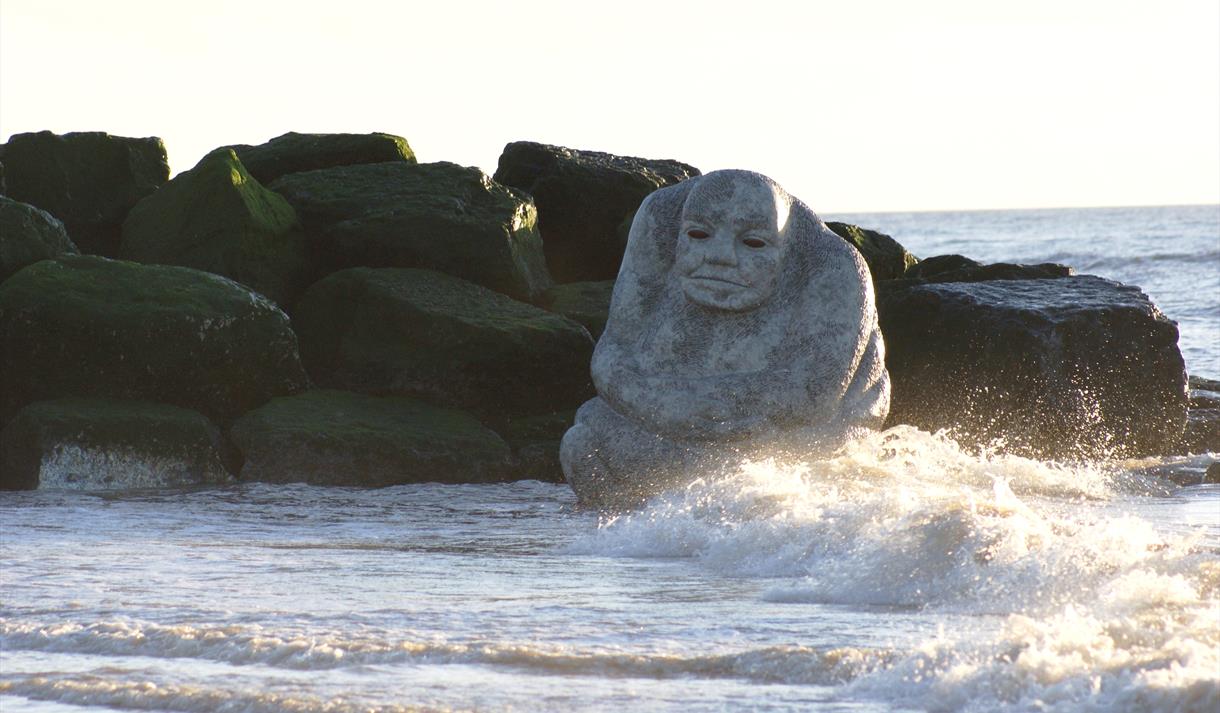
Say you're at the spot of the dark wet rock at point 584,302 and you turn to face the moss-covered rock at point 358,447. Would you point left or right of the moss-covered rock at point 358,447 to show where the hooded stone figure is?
left

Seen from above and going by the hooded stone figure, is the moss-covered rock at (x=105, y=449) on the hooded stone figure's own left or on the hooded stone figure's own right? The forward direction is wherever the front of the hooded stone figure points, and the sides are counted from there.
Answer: on the hooded stone figure's own right

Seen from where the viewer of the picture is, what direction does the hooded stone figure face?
facing the viewer

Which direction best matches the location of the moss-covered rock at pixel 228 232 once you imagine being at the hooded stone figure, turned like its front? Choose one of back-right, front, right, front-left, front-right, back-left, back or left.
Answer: back-right

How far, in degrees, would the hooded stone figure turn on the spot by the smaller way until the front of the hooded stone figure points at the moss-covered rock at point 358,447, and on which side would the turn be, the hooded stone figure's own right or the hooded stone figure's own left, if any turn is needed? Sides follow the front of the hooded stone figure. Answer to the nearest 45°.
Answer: approximately 135° to the hooded stone figure's own right

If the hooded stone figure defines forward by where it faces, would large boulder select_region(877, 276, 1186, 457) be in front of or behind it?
behind

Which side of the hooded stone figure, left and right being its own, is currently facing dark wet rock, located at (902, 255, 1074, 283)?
back
